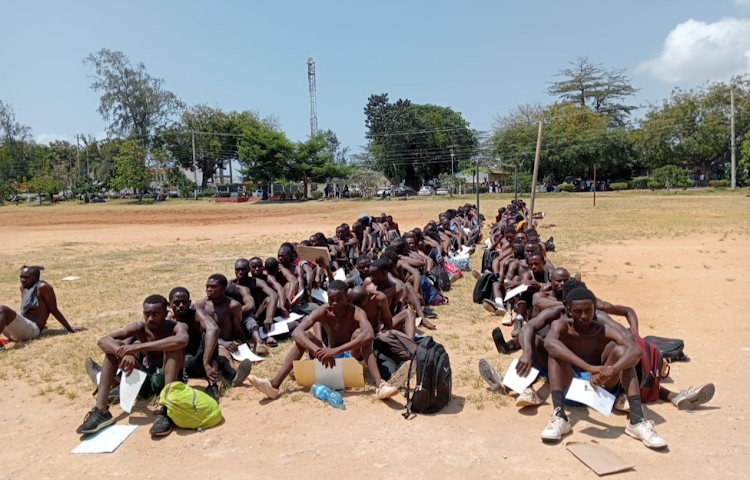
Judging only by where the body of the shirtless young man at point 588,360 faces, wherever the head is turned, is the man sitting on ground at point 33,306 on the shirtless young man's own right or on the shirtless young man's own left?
on the shirtless young man's own right

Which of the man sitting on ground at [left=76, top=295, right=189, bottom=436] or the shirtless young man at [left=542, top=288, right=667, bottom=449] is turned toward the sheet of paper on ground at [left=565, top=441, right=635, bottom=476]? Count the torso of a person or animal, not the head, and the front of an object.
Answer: the shirtless young man

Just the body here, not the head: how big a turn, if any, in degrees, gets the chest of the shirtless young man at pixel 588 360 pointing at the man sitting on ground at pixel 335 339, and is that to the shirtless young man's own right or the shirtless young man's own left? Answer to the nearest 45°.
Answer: approximately 90° to the shirtless young man's own right

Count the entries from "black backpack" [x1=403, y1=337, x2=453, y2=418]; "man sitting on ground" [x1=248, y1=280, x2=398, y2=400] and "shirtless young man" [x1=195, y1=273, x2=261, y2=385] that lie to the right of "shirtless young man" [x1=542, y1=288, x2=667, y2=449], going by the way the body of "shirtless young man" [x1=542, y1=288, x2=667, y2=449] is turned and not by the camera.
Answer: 3

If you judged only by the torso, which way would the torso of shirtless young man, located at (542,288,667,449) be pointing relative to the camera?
toward the camera

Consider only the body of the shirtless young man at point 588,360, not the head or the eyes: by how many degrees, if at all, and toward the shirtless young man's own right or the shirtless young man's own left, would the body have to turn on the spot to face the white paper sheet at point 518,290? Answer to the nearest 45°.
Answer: approximately 180°

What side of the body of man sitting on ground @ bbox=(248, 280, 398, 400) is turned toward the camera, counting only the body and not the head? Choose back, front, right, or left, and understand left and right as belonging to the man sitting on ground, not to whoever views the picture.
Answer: front

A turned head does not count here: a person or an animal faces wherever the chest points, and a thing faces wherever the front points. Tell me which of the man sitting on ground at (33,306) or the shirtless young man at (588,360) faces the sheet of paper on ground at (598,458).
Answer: the shirtless young man

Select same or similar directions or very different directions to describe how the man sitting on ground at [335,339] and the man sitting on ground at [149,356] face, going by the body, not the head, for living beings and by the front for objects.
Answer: same or similar directions

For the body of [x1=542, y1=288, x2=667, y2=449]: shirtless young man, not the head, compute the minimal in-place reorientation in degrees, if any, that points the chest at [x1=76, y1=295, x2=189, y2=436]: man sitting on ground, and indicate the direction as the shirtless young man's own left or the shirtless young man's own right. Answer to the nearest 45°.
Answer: approximately 90° to the shirtless young man's own right

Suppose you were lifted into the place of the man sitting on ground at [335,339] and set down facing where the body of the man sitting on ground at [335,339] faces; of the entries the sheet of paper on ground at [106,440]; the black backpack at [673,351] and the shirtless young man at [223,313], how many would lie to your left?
1

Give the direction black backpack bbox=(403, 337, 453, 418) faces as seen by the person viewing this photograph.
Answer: facing the viewer and to the right of the viewer
